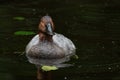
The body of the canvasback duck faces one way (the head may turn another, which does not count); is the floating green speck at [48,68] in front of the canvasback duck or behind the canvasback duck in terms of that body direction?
in front

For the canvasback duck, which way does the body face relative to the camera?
toward the camera
